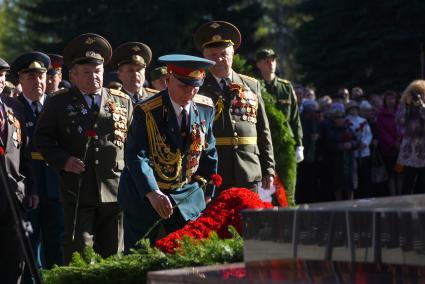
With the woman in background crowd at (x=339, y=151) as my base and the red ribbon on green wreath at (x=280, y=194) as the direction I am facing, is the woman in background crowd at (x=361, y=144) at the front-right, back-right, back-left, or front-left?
back-left

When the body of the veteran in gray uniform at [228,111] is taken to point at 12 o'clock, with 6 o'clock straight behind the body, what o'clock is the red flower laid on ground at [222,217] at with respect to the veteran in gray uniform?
The red flower laid on ground is roughly at 12 o'clock from the veteran in gray uniform.

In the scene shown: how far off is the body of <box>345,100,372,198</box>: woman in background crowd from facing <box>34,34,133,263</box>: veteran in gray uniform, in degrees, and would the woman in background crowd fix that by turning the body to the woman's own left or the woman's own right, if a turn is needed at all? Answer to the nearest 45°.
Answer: approximately 45° to the woman's own left

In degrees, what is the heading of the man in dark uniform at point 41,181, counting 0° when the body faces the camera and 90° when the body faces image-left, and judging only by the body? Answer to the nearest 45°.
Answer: approximately 315°

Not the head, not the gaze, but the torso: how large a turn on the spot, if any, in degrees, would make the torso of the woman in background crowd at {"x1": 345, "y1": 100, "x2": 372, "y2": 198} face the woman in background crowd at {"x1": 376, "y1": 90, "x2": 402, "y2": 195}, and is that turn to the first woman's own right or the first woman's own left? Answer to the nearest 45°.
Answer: approximately 90° to the first woman's own left

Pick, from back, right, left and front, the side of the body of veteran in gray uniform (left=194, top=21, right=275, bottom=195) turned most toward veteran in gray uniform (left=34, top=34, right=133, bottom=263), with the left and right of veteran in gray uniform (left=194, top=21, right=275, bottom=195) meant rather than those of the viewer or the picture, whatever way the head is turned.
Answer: right

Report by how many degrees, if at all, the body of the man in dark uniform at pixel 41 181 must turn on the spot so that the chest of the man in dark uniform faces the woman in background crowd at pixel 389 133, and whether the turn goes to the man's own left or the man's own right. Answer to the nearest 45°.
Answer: approximately 90° to the man's own left

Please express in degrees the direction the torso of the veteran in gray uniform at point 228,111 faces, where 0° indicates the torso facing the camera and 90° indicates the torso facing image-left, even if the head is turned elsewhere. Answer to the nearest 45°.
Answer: approximately 0°

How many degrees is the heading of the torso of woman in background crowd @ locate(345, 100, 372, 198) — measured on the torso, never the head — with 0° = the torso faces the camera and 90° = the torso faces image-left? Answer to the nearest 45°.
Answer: approximately 45°

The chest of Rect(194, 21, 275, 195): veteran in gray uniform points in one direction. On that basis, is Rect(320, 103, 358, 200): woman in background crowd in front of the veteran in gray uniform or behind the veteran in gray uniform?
behind
